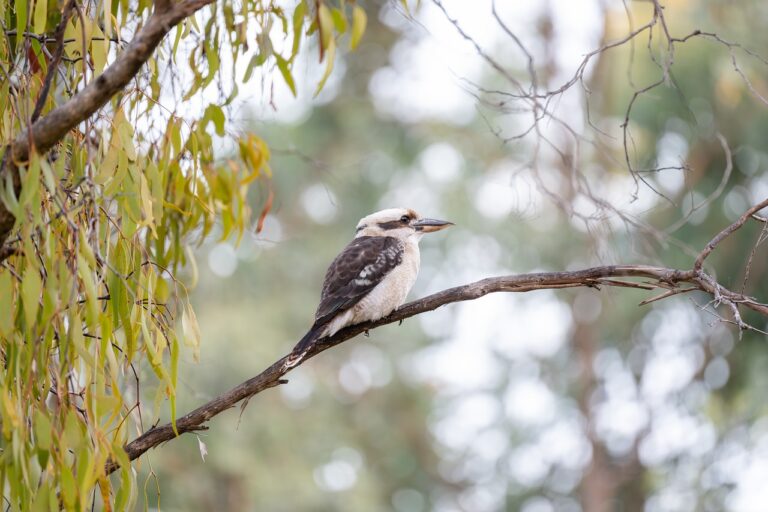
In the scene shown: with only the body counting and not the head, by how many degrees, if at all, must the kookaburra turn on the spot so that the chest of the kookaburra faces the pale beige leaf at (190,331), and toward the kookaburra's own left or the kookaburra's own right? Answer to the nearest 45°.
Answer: approximately 180°

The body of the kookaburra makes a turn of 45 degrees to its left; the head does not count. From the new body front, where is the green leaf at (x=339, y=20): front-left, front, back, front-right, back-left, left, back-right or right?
back-right

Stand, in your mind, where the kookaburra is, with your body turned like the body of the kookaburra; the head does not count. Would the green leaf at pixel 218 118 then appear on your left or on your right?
on your right

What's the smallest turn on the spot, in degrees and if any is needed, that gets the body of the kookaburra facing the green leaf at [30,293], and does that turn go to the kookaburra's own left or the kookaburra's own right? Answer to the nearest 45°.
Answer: approximately 180°

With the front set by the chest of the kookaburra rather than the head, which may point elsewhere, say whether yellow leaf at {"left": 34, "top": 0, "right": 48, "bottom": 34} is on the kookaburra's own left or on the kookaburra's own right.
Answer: on the kookaburra's own right

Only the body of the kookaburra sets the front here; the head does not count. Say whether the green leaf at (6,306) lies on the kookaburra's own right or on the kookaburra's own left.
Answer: on the kookaburra's own right

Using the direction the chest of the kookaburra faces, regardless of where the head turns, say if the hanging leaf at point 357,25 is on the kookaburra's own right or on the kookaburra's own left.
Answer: on the kookaburra's own right
